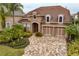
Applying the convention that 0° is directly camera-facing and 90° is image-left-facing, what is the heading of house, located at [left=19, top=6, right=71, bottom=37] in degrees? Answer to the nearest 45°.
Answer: approximately 0°

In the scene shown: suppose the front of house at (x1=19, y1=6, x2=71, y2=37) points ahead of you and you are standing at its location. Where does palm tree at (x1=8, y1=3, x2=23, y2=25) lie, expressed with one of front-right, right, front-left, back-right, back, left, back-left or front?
right

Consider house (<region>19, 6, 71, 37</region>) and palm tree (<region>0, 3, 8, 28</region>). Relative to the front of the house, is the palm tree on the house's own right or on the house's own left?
on the house's own right
